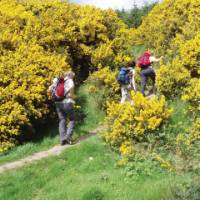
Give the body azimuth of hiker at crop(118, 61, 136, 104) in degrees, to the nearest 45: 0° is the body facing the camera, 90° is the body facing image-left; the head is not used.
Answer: approximately 225°

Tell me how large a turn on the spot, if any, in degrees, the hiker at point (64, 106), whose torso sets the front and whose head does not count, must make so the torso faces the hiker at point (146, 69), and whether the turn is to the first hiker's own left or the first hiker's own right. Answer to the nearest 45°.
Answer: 0° — they already face them

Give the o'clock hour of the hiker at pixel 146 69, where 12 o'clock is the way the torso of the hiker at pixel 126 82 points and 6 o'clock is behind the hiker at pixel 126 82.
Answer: the hiker at pixel 146 69 is roughly at 1 o'clock from the hiker at pixel 126 82.

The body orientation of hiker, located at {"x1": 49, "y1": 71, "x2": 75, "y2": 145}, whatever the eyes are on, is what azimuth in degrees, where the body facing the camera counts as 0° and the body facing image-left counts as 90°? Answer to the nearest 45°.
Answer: approximately 225°
